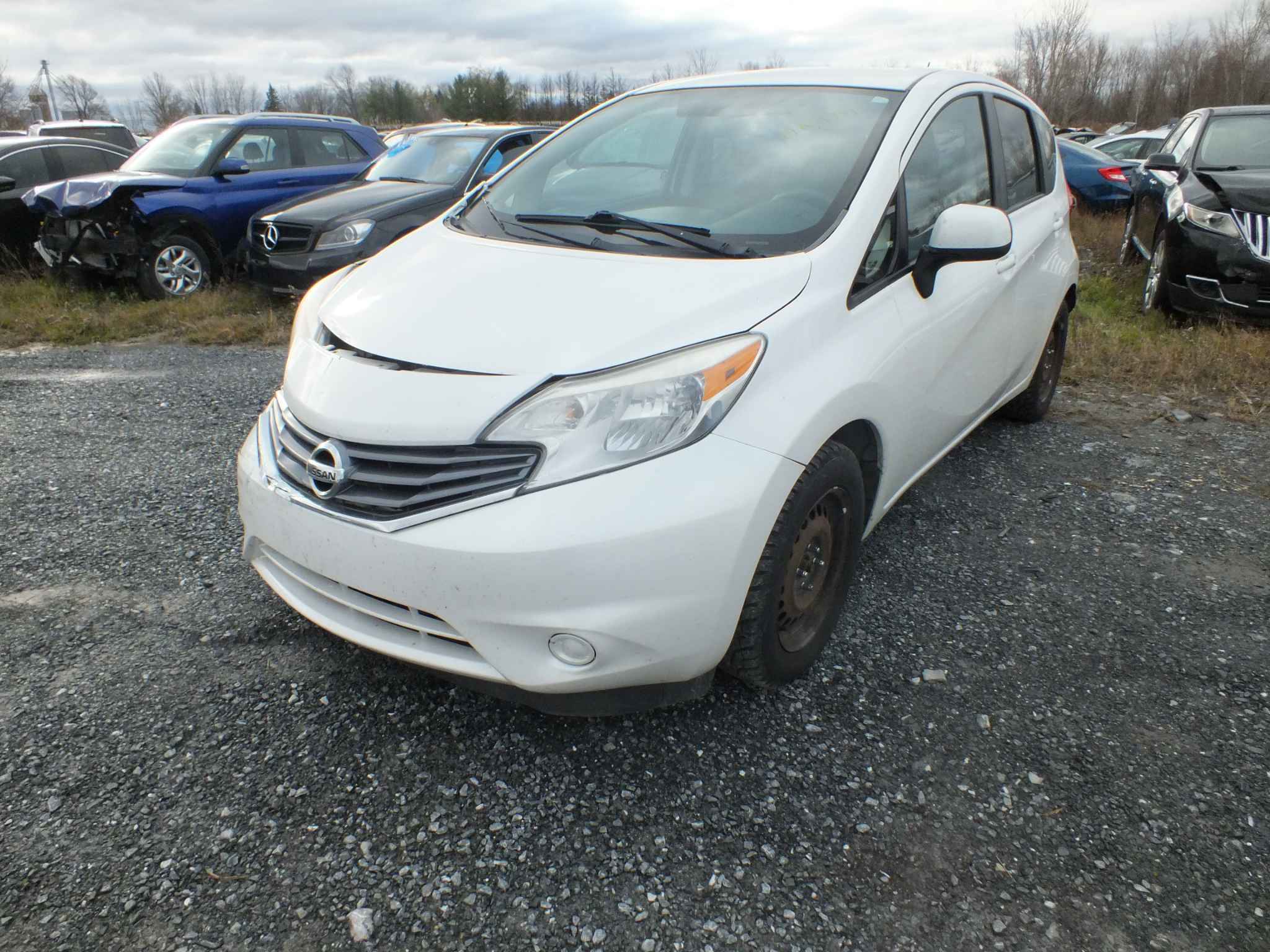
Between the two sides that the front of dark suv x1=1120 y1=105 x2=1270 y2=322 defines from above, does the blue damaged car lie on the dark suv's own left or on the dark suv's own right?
on the dark suv's own right

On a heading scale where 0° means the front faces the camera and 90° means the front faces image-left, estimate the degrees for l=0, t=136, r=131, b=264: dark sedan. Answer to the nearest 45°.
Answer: approximately 45°

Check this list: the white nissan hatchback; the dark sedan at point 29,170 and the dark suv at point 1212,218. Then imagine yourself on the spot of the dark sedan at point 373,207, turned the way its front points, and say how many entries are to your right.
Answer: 1

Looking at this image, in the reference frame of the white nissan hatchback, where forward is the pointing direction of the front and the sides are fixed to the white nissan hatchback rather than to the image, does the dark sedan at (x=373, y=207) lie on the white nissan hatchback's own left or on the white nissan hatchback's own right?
on the white nissan hatchback's own right

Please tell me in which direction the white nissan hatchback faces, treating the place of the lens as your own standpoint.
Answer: facing the viewer and to the left of the viewer

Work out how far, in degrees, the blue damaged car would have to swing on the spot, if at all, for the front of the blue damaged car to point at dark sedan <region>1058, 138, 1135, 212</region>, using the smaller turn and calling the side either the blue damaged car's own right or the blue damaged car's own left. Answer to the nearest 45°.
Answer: approximately 135° to the blue damaged car's own left

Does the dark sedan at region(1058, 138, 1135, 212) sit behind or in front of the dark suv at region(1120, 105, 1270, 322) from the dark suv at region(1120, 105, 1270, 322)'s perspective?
behind

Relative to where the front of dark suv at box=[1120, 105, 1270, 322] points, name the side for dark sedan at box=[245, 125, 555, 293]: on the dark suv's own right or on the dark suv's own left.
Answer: on the dark suv's own right

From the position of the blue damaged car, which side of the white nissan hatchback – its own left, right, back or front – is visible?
right

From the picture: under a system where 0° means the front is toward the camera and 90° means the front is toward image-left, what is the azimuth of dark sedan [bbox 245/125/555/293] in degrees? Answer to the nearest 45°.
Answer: approximately 45°

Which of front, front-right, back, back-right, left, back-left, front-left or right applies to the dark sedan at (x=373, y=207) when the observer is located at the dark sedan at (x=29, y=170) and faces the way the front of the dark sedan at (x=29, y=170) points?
left

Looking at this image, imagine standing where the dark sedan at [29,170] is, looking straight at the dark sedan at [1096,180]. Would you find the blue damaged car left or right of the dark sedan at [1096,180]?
right

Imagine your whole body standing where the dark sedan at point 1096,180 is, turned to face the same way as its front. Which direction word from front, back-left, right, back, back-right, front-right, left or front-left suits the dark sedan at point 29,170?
left
